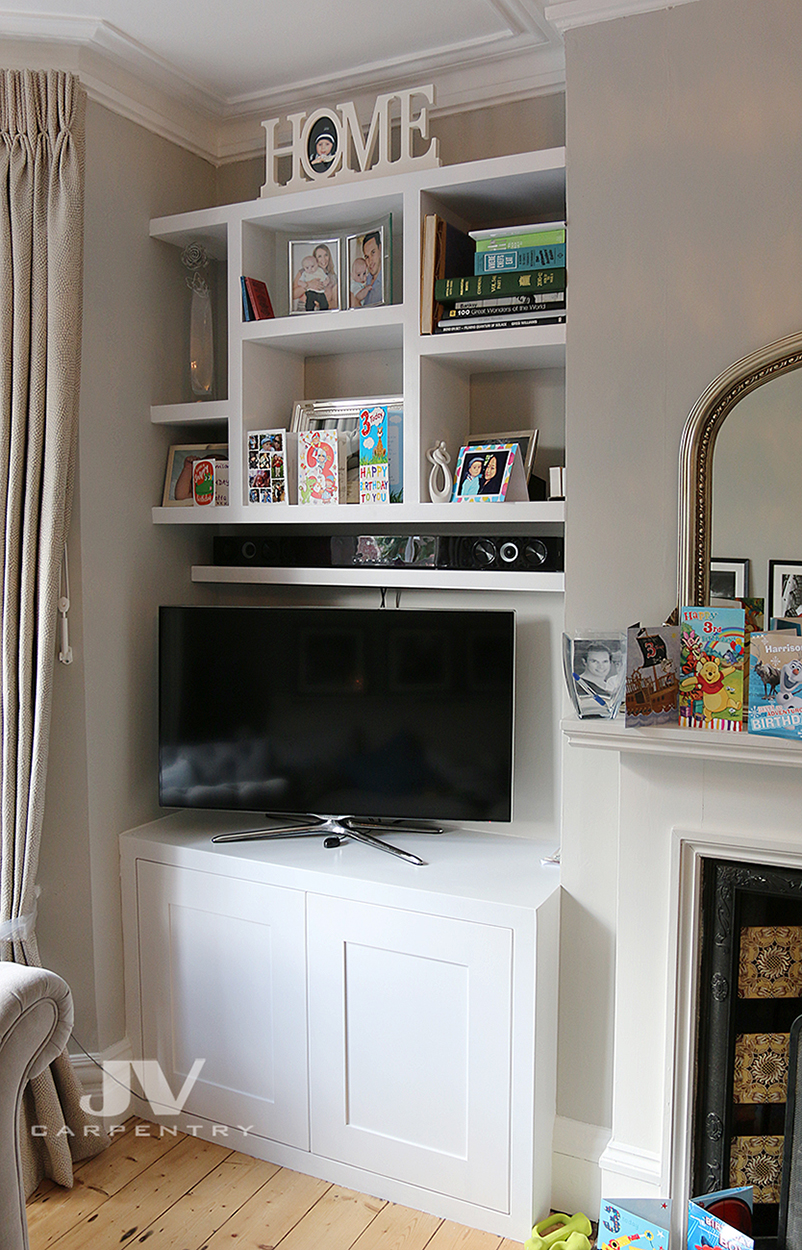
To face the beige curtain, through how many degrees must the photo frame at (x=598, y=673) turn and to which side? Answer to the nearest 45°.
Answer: approximately 90° to its right

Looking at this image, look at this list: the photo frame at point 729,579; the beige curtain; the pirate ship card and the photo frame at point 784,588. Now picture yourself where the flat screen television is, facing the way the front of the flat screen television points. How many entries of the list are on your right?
1

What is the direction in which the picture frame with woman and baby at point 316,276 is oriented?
toward the camera

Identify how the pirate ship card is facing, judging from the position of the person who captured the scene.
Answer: facing the viewer

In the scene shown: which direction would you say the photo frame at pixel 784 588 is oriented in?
toward the camera

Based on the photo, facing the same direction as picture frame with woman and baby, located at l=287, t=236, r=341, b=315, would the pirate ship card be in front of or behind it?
in front

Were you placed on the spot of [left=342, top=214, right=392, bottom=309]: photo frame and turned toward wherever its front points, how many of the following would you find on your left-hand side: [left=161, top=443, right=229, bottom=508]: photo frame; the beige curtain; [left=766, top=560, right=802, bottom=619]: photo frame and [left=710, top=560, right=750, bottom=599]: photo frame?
2

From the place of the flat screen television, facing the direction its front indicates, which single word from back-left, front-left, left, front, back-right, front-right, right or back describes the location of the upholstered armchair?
front-right

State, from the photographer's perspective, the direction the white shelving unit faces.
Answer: facing the viewer and to the left of the viewer

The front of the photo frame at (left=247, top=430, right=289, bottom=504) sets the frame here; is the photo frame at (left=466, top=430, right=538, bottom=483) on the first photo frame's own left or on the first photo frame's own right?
on the first photo frame's own left

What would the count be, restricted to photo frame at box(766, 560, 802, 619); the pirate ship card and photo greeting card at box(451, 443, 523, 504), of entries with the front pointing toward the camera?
3
